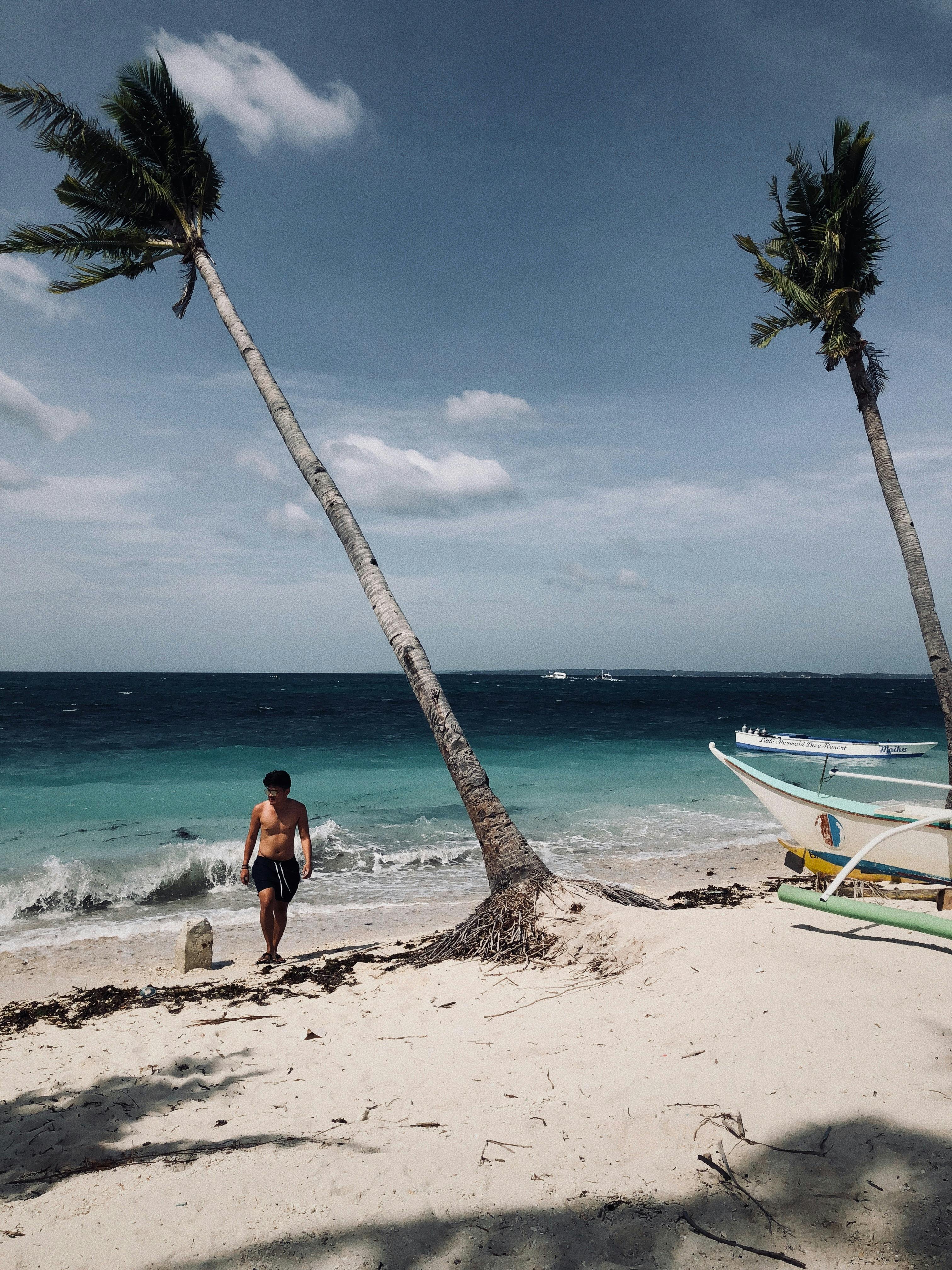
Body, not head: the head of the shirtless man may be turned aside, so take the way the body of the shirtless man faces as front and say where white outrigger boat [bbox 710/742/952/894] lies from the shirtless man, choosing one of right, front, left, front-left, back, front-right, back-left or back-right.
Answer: left

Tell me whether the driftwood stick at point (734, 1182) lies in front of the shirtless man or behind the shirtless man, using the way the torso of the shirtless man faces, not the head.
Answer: in front

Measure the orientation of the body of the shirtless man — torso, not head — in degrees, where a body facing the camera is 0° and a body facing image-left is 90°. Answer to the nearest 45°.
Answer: approximately 0°

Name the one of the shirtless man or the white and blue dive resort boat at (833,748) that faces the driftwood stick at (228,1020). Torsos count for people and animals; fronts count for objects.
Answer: the shirtless man

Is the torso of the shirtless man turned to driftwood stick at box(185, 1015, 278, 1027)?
yes
